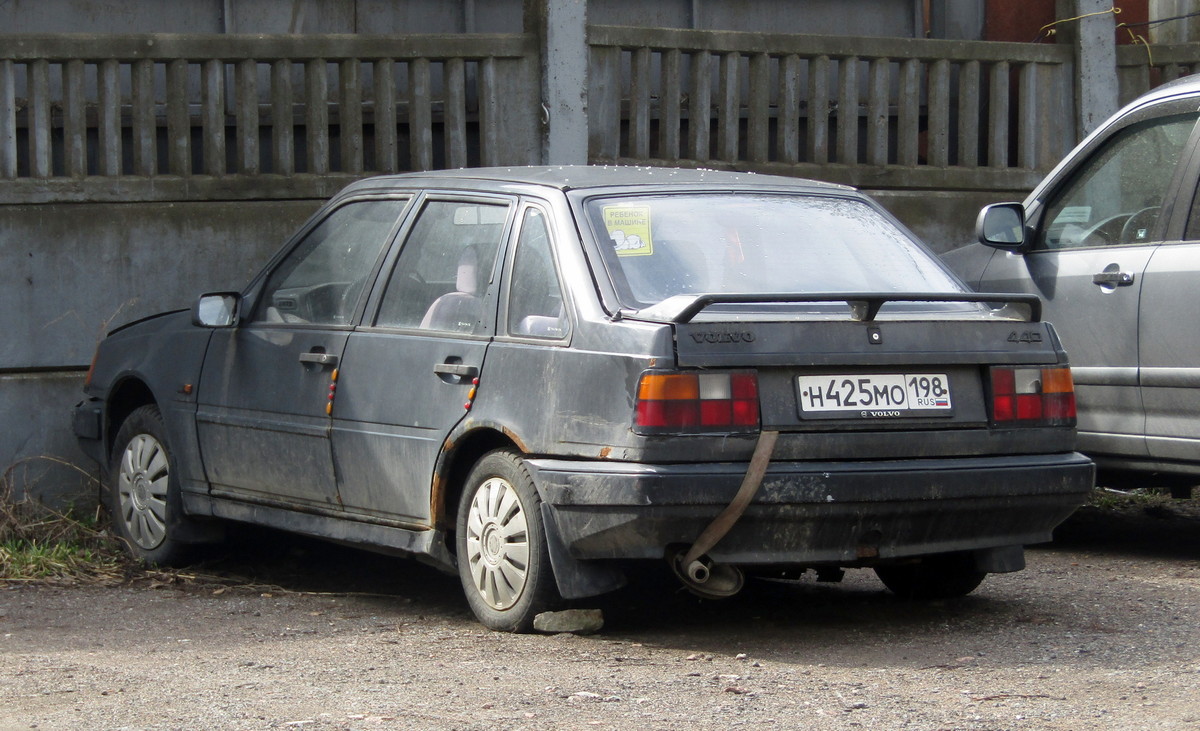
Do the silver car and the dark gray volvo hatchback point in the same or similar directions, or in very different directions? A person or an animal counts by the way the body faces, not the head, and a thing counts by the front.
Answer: same or similar directions

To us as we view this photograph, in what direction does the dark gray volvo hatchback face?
facing away from the viewer and to the left of the viewer

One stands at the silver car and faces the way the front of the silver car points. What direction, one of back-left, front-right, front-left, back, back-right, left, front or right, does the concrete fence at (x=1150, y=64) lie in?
front-right

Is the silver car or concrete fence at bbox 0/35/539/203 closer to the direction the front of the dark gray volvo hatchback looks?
the concrete fence

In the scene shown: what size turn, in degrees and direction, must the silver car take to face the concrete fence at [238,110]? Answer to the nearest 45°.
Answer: approximately 45° to its left

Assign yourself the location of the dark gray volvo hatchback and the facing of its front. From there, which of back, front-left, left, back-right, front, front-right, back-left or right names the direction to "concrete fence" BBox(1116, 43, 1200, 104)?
right

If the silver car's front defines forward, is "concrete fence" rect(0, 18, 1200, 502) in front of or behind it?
in front

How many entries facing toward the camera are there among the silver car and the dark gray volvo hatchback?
0

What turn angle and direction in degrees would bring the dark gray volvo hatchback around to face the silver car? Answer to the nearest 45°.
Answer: approximately 90° to its right

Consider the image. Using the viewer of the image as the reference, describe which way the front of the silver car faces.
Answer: facing away from the viewer and to the left of the viewer
